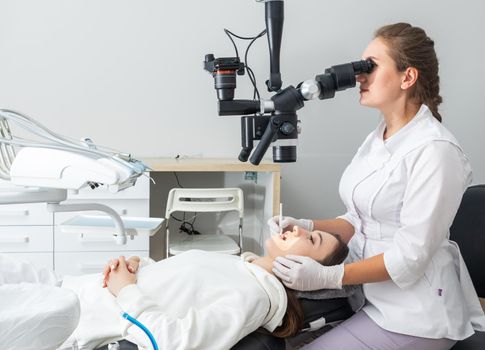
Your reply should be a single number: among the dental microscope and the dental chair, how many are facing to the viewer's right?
1

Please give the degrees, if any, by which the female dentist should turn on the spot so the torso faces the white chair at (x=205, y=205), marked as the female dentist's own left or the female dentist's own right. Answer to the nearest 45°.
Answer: approximately 45° to the female dentist's own right

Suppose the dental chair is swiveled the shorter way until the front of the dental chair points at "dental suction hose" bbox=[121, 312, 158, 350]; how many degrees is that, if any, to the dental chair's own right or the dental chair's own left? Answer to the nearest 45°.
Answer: approximately 45° to the dental chair's own left

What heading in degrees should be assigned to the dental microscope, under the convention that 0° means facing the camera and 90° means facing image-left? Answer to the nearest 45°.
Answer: approximately 270°

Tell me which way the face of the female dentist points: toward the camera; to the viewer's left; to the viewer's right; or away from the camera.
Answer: to the viewer's left

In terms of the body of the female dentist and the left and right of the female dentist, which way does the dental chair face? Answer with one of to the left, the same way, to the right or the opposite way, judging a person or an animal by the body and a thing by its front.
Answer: the same way

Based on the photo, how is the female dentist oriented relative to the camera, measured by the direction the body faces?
to the viewer's left

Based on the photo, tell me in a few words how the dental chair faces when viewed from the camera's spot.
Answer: facing to the left of the viewer

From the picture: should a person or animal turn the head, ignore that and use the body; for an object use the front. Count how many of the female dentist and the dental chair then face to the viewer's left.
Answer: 2

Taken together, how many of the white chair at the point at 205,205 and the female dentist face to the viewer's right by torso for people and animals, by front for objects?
0
